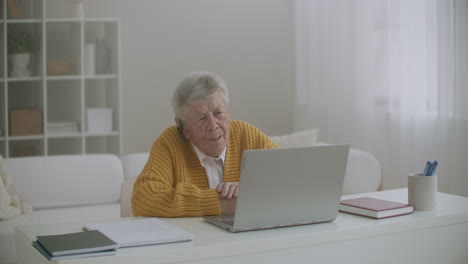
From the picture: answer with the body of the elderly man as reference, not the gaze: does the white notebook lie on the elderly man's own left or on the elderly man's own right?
on the elderly man's own right

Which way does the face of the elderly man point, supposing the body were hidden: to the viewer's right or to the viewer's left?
to the viewer's right

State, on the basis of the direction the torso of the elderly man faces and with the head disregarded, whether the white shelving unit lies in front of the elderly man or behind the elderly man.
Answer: behind

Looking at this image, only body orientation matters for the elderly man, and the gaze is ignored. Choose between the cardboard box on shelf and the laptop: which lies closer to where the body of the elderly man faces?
the laptop

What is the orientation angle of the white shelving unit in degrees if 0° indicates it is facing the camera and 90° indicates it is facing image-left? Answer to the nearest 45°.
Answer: approximately 0°

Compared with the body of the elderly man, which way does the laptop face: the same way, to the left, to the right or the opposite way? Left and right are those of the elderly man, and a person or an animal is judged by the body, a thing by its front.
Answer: the opposite way

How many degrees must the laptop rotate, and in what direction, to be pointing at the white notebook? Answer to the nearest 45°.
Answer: approximately 45° to its left

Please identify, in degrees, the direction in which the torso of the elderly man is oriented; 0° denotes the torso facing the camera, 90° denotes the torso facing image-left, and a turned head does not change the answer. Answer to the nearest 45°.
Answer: approximately 315°

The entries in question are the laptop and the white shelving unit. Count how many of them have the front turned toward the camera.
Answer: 1

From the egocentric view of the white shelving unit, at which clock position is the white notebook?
The white notebook is roughly at 12 o'clock from the white shelving unit.

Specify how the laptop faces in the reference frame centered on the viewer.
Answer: facing away from the viewer and to the left of the viewer
